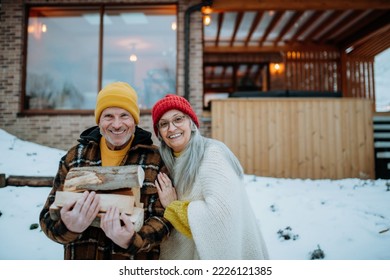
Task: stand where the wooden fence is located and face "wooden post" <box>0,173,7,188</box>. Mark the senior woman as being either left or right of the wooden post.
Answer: left

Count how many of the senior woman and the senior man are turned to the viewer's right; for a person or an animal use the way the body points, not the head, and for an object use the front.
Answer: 0

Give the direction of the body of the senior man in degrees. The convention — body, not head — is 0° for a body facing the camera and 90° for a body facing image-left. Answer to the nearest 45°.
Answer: approximately 0°

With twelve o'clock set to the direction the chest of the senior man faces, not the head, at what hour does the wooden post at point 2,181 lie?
The wooden post is roughly at 5 o'clock from the senior man.

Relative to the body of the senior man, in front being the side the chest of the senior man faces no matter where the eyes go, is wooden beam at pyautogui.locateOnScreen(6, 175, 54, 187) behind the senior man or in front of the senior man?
behind

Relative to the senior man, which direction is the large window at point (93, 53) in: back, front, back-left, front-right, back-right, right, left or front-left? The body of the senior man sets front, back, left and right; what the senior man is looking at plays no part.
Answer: back

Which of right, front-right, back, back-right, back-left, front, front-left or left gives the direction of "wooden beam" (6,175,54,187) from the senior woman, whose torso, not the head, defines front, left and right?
right

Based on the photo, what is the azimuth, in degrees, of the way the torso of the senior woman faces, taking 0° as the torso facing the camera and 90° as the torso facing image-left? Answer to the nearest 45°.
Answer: approximately 45°
